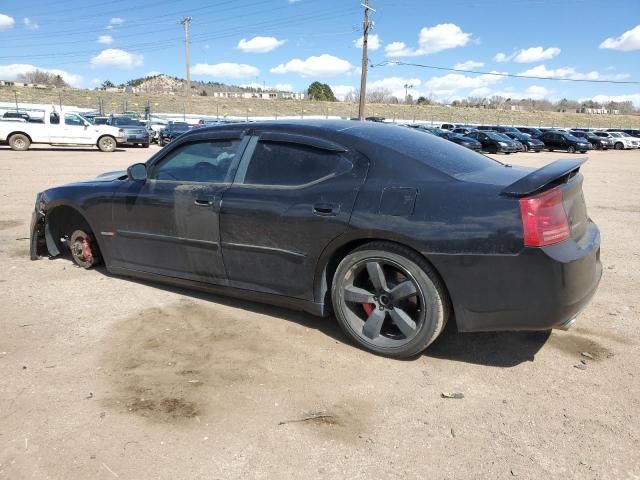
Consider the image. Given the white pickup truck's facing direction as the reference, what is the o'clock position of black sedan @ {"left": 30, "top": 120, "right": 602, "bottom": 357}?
The black sedan is roughly at 3 o'clock from the white pickup truck.

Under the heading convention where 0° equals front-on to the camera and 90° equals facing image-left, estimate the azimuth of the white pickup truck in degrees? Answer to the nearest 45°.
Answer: approximately 270°

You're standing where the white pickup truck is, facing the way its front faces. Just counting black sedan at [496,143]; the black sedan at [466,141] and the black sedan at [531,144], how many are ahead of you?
3

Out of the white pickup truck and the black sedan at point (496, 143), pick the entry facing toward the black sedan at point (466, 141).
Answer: the white pickup truck

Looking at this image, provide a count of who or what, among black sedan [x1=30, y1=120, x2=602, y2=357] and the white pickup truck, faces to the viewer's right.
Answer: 1

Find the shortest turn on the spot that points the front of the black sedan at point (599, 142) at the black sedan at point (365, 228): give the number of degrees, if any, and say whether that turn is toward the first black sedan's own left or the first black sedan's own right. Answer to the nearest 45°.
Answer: approximately 45° to the first black sedan's own right

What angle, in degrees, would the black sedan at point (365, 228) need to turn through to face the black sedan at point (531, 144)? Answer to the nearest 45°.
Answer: approximately 90° to its right

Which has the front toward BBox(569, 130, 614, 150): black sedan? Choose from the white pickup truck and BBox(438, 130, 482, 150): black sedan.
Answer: the white pickup truck

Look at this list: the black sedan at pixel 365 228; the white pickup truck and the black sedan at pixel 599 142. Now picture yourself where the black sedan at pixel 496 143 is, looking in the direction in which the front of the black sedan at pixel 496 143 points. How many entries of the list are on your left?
1

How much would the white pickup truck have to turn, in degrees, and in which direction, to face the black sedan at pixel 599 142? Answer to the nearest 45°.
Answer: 0° — it already faces it

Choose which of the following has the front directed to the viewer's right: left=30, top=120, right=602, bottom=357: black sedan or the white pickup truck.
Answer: the white pickup truck
